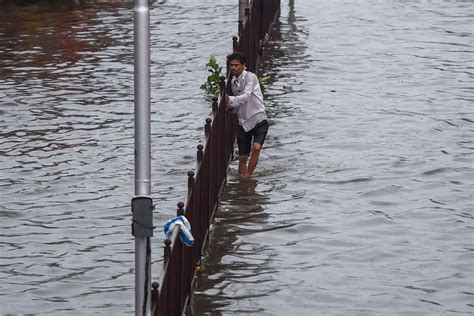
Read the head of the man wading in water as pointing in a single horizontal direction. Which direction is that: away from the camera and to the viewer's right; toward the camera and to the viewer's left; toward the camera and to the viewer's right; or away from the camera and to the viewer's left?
toward the camera and to the viewer's left

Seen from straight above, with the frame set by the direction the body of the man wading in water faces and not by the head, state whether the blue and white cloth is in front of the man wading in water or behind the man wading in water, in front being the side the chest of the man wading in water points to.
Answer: in front

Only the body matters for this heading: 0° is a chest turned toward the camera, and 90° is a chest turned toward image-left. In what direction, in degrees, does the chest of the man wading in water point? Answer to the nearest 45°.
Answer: approximately 45°
